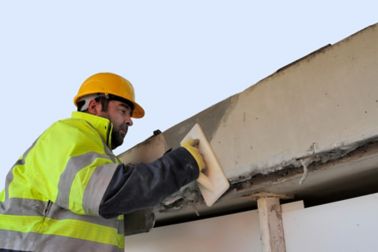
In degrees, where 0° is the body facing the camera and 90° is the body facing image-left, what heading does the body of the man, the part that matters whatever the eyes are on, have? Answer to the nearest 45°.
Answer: approximately 270°

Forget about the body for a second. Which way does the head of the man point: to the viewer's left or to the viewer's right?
to the viewer's right
